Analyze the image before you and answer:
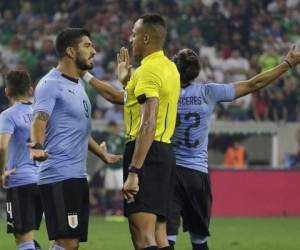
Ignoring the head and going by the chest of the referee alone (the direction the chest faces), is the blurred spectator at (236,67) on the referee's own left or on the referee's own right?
on the referee's own right

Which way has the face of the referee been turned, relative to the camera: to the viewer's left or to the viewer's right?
to the viewer's left

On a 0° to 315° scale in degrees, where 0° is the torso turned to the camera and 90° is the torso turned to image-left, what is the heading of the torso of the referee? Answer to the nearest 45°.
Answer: approximately 90°

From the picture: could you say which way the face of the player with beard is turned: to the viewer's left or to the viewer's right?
to the viewer's right

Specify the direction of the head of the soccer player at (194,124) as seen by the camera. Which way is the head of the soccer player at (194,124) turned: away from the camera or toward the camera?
away from the camera

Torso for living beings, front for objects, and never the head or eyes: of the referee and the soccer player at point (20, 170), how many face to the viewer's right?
0

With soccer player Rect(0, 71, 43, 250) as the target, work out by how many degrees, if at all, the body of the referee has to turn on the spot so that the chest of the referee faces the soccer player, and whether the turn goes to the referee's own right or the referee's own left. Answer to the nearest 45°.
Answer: approximately 45° to the referee's own right

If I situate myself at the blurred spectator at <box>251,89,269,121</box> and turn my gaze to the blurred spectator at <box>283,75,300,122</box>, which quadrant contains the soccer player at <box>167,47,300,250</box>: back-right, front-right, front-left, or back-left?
back-right

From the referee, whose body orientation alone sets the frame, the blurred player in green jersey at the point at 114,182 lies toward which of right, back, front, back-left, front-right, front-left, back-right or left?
right

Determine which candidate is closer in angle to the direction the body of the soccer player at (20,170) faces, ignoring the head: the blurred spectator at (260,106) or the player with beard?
the blurred spectator

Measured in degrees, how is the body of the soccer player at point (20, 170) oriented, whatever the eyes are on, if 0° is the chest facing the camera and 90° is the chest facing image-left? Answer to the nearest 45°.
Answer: approximately 135°
